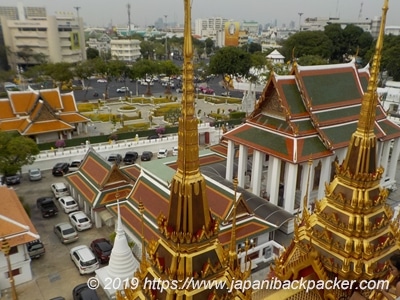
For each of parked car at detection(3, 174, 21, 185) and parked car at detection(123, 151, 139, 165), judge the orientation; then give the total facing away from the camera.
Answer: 0

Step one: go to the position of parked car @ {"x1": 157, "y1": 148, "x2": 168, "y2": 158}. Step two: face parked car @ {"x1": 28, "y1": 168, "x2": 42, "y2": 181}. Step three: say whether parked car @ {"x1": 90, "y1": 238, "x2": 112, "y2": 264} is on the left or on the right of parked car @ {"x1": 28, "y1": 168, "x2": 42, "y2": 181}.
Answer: left

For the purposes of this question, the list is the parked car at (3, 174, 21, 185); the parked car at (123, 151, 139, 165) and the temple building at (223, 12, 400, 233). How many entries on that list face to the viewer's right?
0

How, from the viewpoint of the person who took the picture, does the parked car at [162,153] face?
facing the viewer and to the left of the viewer

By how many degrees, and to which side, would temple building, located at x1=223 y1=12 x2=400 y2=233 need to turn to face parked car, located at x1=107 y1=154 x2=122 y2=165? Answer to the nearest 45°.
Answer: approximately 45° to its right
